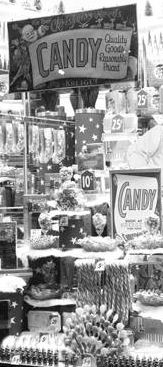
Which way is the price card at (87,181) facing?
toward the camera

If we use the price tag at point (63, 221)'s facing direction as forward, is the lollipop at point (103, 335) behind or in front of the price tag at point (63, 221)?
in front

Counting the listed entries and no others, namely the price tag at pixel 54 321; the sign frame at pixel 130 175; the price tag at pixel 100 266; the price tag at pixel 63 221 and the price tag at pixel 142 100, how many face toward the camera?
5

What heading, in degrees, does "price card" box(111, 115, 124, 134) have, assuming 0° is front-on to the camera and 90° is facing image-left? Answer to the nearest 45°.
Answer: approximately 0°

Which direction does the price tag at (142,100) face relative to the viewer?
toward the camera

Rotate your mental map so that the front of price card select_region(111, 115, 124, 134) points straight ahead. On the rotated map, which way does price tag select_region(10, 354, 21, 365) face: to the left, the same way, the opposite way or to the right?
the same way

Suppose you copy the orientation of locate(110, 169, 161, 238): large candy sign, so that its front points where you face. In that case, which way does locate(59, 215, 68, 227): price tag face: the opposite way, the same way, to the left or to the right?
the same way

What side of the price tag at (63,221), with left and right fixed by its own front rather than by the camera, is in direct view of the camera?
front

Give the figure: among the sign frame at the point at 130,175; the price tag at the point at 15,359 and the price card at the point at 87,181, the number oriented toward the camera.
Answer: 3

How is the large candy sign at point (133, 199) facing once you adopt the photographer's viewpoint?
facing the viewer

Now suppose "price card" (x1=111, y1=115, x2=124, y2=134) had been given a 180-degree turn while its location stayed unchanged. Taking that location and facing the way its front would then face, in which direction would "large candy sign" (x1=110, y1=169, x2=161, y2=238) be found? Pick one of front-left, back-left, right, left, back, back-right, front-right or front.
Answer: back

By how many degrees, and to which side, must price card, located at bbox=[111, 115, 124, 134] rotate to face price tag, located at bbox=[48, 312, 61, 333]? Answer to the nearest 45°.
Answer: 0° — it already faces it

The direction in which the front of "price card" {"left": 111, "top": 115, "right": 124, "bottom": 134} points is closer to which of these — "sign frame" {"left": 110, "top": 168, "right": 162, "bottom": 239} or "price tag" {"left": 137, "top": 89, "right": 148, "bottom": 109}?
the sign frame
